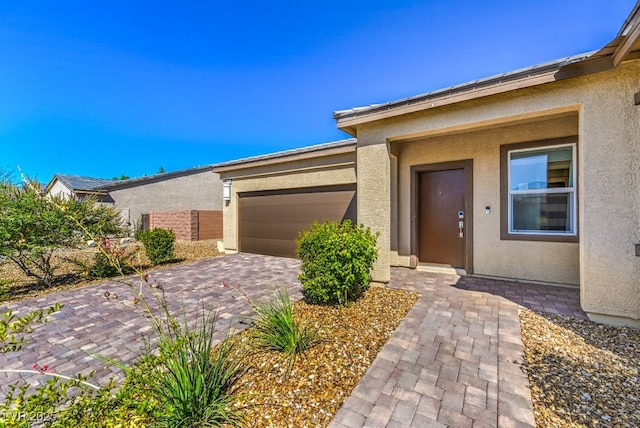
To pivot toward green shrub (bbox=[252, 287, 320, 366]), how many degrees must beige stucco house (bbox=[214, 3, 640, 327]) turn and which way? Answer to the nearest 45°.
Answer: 0° — it already faces it

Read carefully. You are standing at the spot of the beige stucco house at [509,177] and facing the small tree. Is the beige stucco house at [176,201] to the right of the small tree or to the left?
right

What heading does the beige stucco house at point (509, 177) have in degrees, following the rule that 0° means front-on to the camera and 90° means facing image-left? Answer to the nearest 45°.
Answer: approximately 45°

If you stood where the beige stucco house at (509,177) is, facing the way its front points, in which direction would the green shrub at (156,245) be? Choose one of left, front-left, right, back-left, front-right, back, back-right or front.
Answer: front-right

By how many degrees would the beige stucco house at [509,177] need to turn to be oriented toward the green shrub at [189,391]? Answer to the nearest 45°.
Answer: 0° — it already faces it

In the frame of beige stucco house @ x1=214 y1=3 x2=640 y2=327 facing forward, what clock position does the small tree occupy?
The small tree is roughly at 1 o'clock from the beige stucco house.
